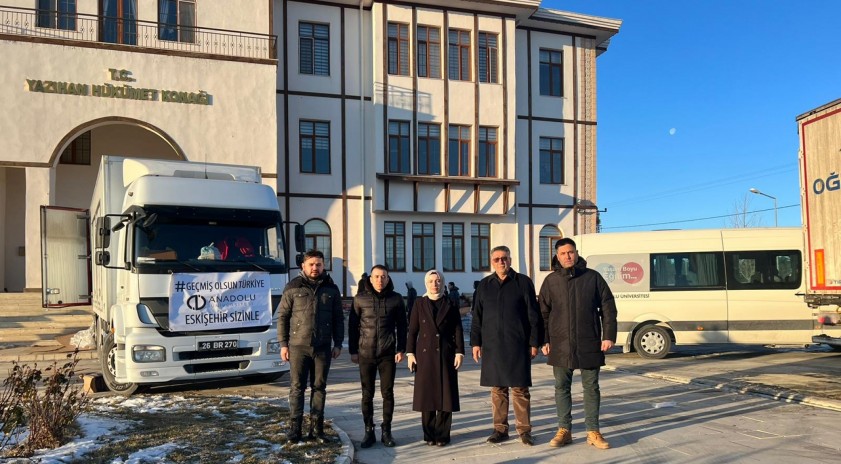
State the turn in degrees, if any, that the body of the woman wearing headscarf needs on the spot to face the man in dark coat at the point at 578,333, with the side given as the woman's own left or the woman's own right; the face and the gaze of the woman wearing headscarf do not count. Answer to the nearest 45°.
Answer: approximately 90° to the woman's own left

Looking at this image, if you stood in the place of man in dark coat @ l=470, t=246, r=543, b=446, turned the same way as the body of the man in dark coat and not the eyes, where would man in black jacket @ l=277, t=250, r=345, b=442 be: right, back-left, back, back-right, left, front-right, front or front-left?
right

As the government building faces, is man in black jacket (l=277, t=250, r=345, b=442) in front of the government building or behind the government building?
in front

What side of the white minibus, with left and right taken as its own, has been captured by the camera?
right

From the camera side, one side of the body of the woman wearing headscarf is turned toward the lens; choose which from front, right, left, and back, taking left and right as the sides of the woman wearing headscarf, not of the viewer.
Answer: front

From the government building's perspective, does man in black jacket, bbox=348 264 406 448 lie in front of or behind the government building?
in front

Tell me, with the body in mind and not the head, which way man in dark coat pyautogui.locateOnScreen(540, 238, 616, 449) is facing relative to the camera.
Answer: toward the camera

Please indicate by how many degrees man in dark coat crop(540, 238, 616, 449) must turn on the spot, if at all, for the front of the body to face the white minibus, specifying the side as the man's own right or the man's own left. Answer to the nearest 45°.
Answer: approximately 180°

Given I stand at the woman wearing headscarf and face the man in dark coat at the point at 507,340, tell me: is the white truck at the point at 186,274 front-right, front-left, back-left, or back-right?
back-left

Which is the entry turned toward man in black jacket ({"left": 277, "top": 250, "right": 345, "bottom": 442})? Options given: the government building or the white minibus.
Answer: the government building
